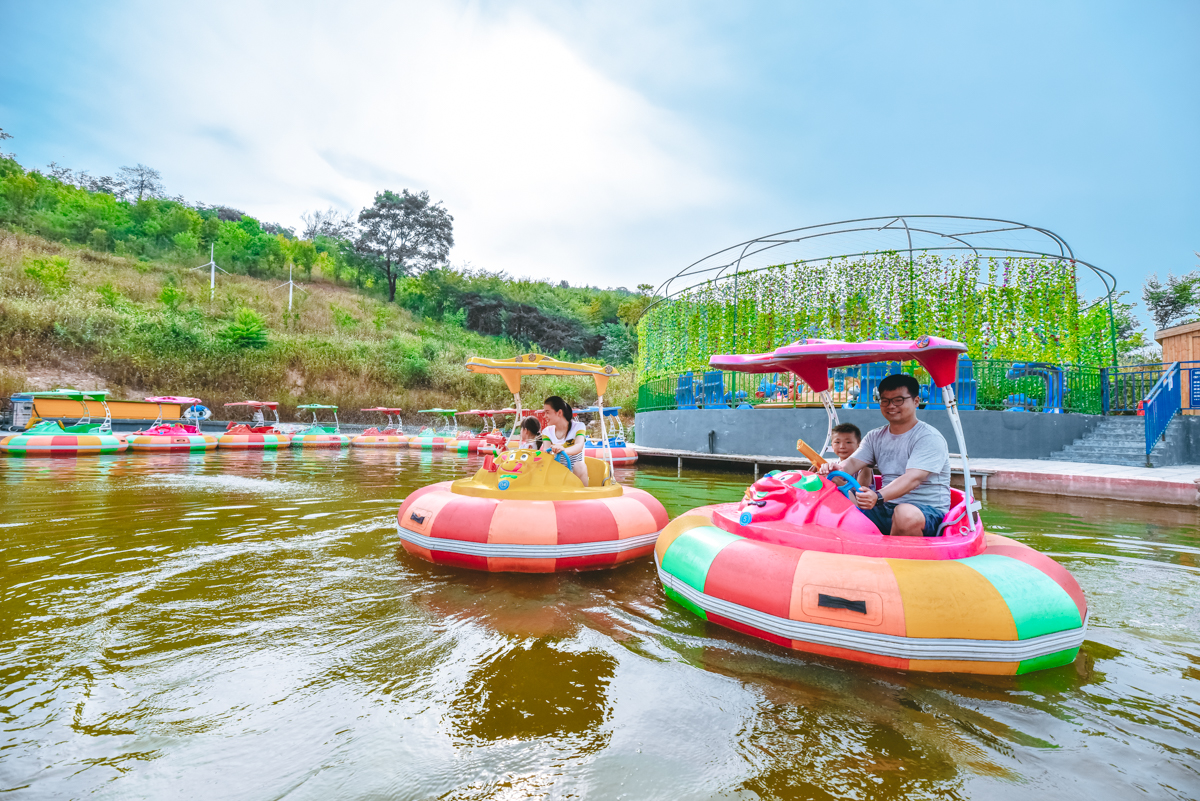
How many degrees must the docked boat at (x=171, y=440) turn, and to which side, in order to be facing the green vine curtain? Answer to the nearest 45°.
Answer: approximately 135° to its left

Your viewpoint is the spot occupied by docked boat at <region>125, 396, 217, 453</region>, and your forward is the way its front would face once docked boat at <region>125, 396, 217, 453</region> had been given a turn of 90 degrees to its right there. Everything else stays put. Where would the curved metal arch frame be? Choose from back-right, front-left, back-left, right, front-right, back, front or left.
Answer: back-right

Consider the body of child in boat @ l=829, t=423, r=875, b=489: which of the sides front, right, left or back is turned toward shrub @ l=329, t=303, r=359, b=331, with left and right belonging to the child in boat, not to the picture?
right

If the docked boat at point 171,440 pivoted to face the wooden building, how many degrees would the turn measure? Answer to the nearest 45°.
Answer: approximately 135° to its left

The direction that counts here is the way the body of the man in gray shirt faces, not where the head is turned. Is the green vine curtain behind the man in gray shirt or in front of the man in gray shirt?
behind

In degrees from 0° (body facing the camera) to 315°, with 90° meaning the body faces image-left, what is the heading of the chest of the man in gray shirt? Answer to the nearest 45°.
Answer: approximately 45°

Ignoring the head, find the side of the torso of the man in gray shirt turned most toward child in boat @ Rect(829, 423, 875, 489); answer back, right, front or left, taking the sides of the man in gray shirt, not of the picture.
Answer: right
